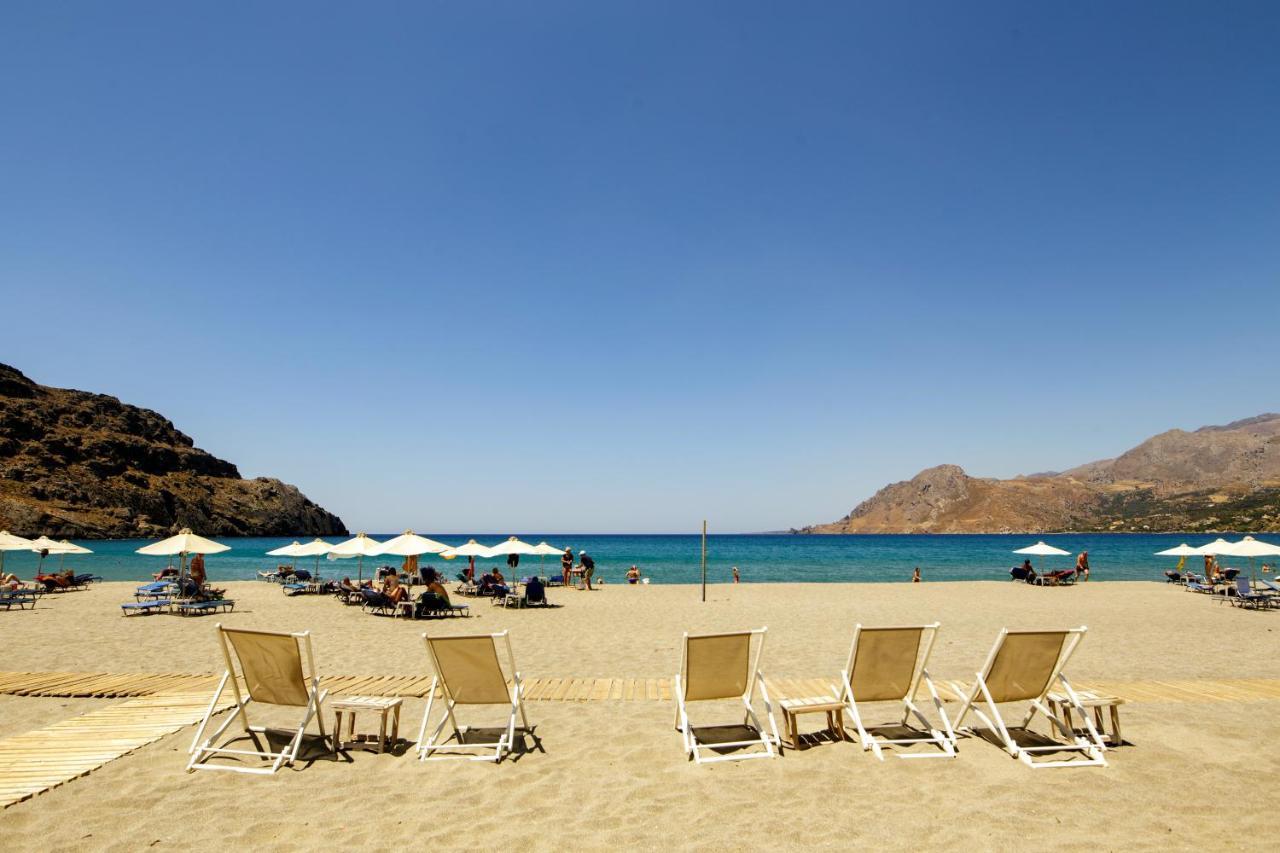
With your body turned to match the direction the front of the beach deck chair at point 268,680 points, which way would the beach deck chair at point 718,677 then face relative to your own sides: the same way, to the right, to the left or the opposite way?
the same way

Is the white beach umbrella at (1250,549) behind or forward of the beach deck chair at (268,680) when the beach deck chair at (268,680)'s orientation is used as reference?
forward

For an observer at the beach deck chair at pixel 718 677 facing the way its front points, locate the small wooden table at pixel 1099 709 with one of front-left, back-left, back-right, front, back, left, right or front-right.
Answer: right

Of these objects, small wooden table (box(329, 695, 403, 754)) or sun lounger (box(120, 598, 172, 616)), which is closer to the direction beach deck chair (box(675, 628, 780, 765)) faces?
the sun lounger

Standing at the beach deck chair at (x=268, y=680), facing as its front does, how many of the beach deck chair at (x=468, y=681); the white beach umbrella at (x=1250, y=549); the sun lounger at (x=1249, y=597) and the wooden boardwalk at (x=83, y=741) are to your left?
1

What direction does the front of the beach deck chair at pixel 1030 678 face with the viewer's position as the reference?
facing away from the viewer and to the left of the viewer

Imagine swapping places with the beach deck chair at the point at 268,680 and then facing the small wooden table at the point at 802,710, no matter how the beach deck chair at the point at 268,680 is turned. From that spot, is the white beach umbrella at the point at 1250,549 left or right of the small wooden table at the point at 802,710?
left

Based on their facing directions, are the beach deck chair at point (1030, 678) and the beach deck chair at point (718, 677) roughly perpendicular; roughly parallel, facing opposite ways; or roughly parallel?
roughly parallel

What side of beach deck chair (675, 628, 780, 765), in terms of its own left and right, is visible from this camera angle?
back

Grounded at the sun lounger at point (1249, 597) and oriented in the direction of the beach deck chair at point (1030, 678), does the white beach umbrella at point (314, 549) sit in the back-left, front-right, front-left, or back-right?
front-right

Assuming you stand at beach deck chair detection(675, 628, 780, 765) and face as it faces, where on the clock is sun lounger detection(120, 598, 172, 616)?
The sun lounger is roughly at 10 o'clock from the beach deck chair.

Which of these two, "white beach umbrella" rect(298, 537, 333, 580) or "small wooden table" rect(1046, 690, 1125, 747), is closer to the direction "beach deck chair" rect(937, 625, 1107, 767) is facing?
the white beach umbrella

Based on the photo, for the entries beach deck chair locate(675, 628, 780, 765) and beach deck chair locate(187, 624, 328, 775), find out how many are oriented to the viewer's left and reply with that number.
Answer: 0

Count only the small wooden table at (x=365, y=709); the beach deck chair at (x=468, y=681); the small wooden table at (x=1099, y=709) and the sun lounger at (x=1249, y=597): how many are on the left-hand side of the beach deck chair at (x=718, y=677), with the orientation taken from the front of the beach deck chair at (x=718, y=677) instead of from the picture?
2

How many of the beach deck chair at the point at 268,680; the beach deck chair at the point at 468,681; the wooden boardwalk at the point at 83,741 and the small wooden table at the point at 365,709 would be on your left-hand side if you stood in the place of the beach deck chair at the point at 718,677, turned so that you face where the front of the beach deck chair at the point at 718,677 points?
4

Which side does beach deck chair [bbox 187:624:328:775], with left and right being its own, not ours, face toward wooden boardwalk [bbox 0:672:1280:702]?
front

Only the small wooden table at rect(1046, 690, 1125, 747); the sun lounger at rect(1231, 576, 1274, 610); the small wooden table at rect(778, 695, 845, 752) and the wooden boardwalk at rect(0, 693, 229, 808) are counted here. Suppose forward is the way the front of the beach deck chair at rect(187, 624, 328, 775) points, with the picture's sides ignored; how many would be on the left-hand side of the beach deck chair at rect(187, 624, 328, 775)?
1

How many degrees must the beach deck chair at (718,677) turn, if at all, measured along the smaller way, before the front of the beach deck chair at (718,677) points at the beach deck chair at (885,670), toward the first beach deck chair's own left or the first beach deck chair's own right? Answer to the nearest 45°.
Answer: approximately 90° to the first beach deck chair's own right

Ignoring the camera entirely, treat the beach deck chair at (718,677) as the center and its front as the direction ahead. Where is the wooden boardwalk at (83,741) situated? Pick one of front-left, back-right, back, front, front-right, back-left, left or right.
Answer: left

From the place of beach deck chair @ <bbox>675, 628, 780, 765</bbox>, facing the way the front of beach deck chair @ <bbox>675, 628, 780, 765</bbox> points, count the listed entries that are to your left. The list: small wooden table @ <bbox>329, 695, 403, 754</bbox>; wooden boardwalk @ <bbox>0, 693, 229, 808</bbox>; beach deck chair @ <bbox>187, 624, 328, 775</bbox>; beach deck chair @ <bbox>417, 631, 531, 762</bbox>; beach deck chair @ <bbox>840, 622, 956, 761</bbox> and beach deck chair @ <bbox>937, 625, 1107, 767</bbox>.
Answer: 4
